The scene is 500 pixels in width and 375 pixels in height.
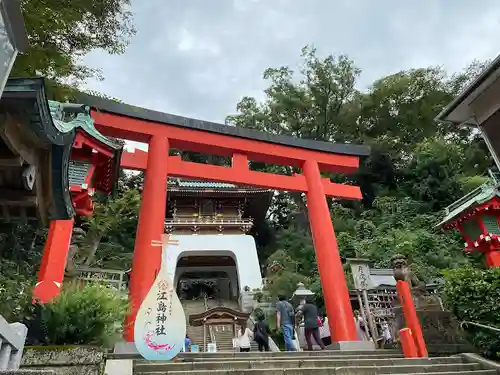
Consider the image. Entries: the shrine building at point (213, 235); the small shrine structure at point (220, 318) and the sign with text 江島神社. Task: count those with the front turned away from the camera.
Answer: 0

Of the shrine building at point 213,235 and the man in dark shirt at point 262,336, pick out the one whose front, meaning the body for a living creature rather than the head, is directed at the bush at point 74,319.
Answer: the shrine building

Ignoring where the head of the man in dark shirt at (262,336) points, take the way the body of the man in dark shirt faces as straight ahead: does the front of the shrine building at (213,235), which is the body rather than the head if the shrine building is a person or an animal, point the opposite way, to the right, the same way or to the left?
the opposite way

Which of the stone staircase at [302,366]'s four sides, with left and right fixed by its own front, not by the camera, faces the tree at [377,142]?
back

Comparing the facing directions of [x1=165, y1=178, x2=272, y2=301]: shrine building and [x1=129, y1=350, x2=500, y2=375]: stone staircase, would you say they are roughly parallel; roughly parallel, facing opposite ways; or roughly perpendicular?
roughly parallel

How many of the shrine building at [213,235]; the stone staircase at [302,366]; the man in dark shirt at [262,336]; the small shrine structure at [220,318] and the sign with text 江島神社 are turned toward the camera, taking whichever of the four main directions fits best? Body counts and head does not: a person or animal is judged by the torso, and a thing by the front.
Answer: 4

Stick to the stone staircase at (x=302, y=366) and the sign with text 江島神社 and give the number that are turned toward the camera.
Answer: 2

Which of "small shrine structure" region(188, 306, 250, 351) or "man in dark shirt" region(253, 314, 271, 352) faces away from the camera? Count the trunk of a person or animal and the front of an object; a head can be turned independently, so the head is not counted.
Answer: the man in dark shirt

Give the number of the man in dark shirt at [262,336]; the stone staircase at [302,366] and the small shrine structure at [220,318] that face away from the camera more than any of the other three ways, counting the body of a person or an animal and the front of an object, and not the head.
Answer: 1

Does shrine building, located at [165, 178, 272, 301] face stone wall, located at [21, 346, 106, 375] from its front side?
yes

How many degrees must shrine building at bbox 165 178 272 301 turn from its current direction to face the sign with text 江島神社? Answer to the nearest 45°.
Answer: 0° — it already faces it

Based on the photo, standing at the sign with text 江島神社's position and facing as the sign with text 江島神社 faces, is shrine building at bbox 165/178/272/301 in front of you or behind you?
behind

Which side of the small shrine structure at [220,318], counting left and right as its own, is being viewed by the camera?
front

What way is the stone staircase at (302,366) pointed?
toward the camera

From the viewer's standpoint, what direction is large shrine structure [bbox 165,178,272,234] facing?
toward the camera

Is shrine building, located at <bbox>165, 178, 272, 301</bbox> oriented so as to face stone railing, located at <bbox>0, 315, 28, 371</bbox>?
yes

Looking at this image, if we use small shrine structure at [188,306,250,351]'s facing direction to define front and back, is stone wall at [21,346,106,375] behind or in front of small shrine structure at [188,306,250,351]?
in front

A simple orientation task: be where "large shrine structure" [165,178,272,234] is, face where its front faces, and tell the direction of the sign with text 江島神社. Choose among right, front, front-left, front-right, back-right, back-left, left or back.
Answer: front

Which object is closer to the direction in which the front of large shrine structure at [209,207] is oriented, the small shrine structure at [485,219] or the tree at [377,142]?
the small shrine structure

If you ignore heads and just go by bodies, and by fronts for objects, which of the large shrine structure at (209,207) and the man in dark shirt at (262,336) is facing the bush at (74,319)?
the large shrine structure
